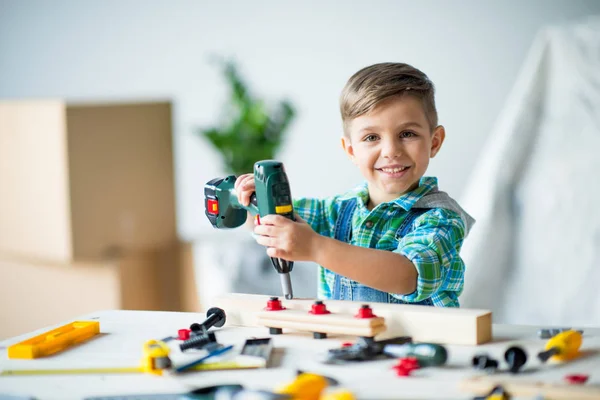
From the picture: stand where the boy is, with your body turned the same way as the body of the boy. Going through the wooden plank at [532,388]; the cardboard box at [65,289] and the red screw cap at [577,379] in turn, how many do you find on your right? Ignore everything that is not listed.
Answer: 1

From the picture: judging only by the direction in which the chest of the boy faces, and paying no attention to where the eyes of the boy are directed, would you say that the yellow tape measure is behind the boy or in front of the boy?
in front

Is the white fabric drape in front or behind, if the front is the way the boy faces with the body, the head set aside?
behind

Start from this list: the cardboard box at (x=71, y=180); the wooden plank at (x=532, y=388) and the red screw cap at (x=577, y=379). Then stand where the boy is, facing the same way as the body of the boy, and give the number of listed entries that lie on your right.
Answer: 1

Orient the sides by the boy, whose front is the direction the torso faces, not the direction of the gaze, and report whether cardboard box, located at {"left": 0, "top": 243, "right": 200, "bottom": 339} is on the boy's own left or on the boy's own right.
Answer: on the boy's own right

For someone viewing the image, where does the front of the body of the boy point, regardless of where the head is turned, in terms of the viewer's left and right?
facing the viewer and to the left of the viewer

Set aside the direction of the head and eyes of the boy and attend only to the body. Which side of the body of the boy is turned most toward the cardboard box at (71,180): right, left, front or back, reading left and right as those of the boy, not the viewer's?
right
